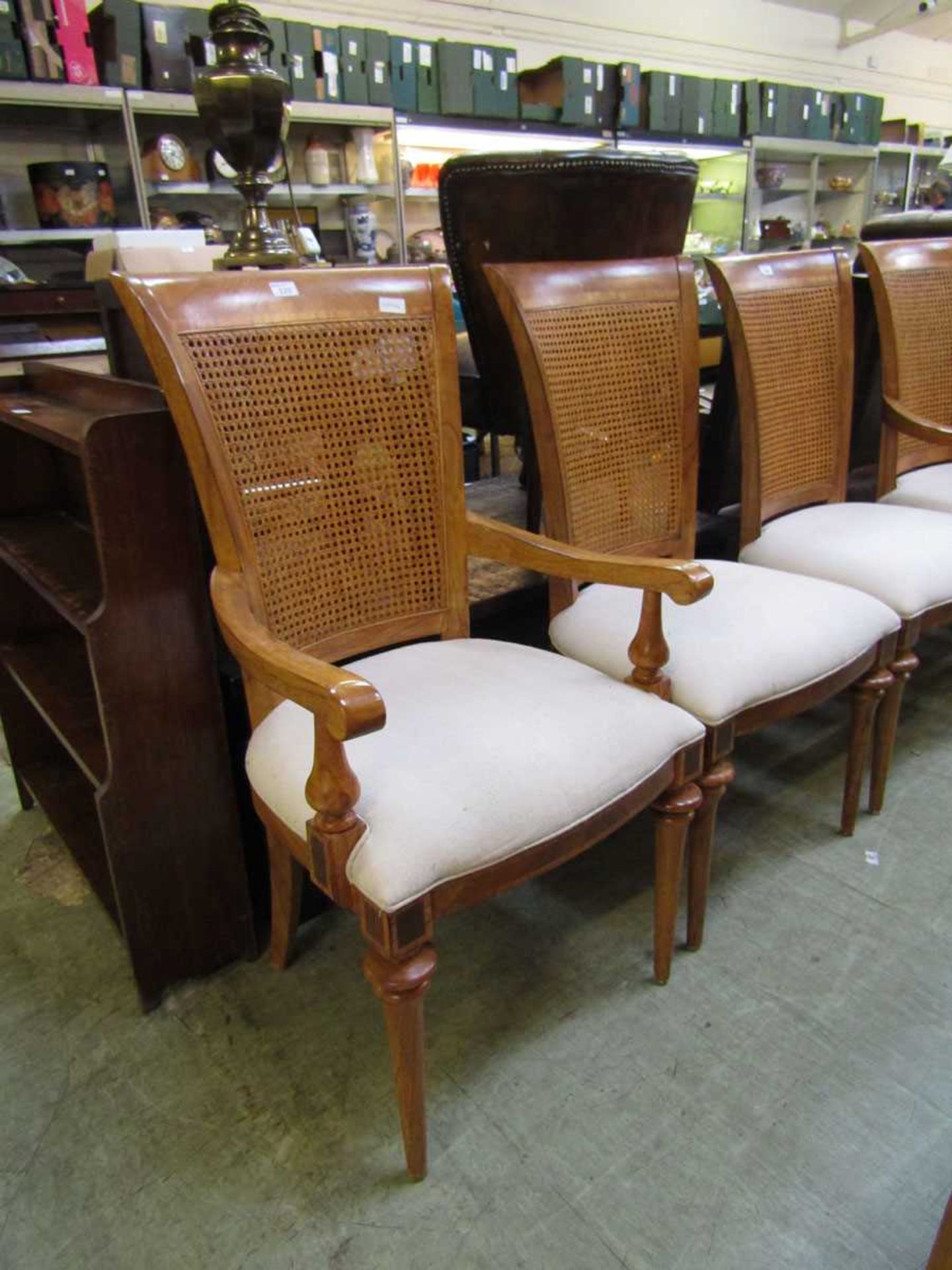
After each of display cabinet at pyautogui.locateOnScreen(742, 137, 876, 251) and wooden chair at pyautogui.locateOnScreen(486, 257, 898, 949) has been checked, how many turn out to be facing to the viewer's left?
0

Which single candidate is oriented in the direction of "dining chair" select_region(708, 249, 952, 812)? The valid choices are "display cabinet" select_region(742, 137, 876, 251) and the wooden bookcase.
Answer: the display cabinet

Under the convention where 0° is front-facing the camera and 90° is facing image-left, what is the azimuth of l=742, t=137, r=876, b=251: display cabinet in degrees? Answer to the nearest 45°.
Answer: approximately 0°

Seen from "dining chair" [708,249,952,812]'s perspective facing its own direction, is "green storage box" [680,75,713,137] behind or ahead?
behind

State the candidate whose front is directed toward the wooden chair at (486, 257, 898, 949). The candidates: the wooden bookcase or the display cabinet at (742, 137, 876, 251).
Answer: the display cabinet

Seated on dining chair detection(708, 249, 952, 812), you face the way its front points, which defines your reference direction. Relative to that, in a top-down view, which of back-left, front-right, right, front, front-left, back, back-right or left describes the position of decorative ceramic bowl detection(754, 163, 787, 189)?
back-left
